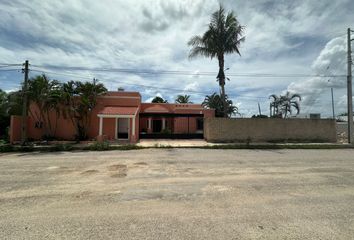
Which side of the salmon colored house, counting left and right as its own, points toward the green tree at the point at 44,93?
right

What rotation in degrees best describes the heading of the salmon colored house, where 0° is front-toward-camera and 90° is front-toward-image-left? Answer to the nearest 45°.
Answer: approximately 0°

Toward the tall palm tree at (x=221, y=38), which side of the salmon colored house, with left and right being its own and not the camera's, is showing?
left

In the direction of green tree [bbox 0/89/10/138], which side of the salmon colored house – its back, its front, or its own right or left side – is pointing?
right

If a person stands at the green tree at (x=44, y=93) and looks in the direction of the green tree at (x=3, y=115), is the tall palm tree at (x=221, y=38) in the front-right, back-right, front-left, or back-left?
back-right

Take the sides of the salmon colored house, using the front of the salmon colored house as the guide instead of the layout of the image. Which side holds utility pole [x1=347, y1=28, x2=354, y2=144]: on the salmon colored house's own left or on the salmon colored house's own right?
on the salmon colored house's own left

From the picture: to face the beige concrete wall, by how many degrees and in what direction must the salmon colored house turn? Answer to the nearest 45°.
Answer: approximately 90° to its left
